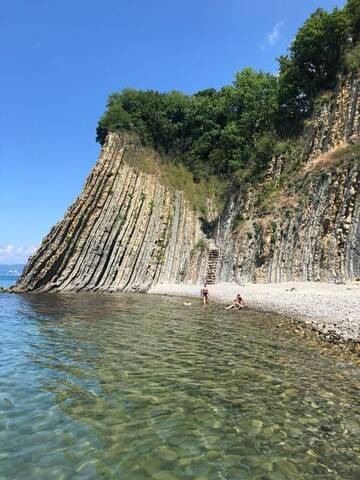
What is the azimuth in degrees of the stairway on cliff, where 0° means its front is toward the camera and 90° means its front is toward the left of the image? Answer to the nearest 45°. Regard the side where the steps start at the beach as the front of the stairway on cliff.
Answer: approximately 0°

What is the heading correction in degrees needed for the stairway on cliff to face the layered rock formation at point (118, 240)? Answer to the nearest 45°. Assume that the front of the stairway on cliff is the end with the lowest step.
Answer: approximately 90° to its right
